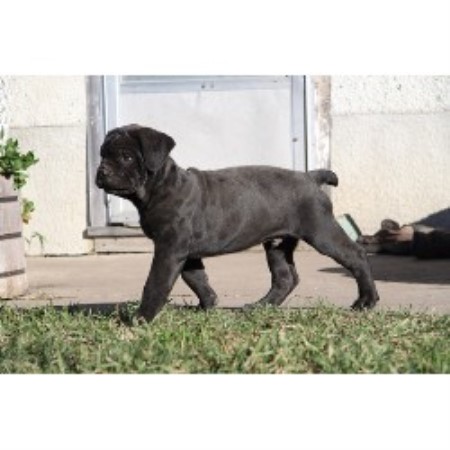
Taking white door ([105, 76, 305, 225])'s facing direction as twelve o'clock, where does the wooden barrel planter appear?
The wooden barrel planter is roughly at 1 o'clock from the white door.

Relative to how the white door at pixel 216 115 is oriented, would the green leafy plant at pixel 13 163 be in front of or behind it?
in front

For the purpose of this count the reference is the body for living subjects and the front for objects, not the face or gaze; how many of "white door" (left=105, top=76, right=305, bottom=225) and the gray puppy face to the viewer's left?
1

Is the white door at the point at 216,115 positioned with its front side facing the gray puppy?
yes

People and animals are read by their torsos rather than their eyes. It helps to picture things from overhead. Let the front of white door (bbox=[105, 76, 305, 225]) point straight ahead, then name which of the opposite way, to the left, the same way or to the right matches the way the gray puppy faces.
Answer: to the right

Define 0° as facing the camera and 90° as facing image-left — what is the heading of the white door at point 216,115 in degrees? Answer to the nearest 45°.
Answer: approximately 0°

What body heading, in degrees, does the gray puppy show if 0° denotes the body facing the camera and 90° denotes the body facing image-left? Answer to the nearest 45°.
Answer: approximately 90°

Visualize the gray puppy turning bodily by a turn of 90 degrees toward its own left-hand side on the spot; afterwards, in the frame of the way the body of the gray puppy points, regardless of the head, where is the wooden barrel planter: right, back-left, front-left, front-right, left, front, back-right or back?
back-right

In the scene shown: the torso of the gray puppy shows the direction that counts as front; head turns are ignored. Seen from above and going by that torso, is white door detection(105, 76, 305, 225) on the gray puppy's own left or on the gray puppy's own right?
on the gray puppy's own right

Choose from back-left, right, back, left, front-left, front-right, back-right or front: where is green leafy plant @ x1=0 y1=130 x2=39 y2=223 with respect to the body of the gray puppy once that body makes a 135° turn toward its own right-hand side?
left
